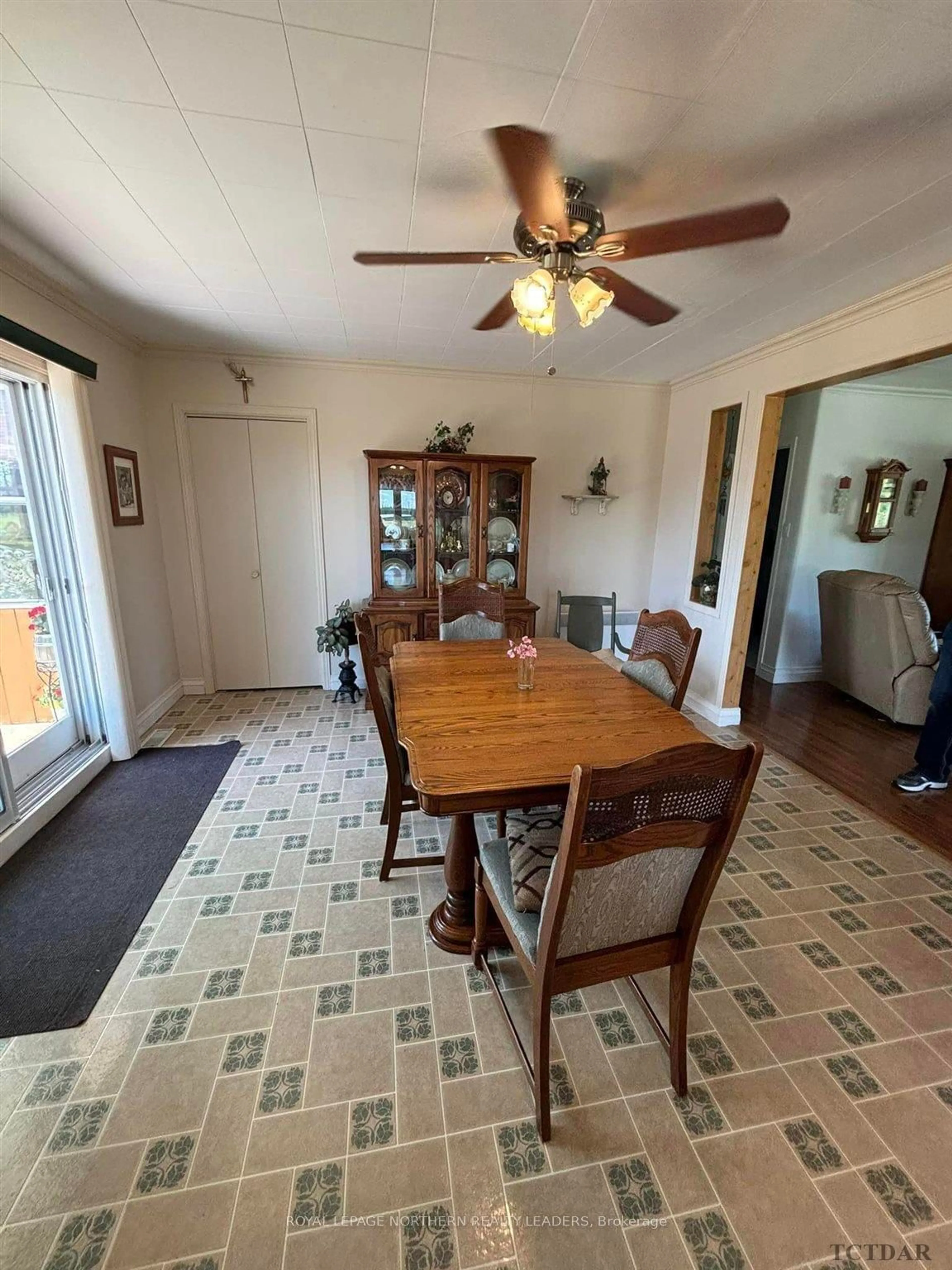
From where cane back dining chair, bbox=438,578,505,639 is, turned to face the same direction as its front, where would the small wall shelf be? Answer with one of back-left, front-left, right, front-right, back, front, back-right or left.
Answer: back-left

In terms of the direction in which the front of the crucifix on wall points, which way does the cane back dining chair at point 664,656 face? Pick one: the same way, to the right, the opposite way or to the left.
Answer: to the right

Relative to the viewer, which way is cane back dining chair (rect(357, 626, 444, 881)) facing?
to the viewer's right

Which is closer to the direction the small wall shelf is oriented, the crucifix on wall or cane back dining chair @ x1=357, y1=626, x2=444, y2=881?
the cane back dining chair

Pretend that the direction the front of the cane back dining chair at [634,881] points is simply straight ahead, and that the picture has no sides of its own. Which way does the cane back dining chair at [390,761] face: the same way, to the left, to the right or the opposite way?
to the right

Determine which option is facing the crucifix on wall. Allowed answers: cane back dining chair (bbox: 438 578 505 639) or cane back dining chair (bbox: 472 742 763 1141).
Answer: cane back dining chair (bbox: 472 742 763 1141)

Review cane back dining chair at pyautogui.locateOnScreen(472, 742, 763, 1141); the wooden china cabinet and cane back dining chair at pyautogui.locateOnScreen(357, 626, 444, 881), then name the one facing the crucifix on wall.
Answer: cane back dining chair at pyautogui.locateOnScreen(472, 742, 763, 1141)

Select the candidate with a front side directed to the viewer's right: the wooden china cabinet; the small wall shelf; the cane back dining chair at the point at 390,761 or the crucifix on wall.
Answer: the cane back dining chair

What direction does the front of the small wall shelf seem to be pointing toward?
toward the camera

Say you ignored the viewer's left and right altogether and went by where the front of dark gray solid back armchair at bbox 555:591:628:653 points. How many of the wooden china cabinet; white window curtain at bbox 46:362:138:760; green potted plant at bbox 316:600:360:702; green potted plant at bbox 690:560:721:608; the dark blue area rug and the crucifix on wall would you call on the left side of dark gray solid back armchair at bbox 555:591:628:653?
1

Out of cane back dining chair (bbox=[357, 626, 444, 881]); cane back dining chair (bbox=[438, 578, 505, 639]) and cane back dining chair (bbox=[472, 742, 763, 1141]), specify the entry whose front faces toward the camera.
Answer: cane back dining chair (bbox=[438, 578, 505, 639])

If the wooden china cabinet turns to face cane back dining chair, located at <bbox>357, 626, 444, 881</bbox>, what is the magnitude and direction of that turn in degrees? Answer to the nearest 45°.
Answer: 0° — it already faces it

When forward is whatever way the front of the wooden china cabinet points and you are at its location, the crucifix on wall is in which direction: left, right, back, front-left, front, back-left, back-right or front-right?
right

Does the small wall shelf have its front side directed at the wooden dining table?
yes

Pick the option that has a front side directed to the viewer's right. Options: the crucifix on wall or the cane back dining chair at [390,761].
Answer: the cane back dining chair

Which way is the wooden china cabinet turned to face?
toward the camera
